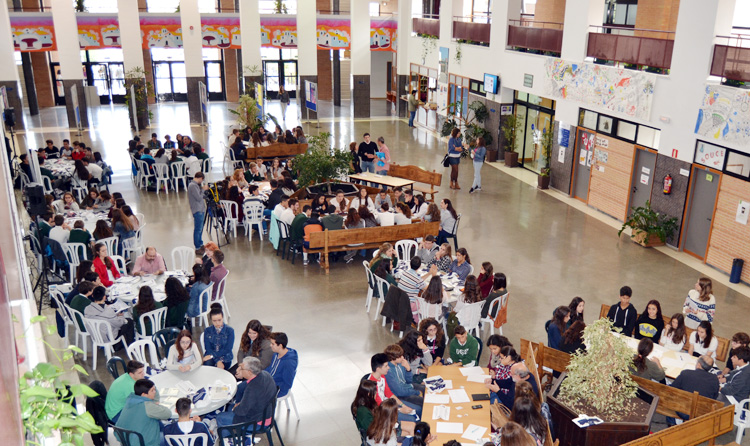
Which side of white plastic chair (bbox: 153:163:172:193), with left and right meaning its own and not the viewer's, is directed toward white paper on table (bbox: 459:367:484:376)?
back

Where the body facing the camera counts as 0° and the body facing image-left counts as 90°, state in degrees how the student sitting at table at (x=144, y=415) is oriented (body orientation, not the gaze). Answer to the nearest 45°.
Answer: approximately 225°

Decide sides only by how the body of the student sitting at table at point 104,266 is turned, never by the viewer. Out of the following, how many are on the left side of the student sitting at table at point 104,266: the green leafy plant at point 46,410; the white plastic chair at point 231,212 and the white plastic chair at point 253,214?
2

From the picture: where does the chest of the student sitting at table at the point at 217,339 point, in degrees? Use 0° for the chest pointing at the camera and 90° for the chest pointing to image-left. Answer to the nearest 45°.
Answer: approximately 0°

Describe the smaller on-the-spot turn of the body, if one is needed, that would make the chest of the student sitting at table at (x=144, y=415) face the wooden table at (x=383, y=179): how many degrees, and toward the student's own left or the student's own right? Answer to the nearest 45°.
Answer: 0° — they already face it

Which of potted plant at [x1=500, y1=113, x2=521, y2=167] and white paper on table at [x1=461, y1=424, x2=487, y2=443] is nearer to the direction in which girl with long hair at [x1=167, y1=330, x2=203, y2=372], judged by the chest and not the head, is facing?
the white paper on table

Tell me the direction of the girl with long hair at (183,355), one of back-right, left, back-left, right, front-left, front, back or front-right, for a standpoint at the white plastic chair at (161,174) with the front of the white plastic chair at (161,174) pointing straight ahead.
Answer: back

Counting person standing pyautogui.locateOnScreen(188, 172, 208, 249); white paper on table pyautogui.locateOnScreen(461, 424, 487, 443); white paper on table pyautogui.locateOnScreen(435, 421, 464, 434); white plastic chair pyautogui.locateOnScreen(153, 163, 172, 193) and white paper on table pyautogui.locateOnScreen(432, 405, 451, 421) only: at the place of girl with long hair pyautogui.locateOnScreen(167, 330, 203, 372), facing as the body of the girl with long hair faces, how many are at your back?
2

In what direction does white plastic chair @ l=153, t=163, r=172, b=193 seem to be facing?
away from the camera

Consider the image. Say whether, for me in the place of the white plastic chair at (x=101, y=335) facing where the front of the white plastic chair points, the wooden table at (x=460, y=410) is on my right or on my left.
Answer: on my right

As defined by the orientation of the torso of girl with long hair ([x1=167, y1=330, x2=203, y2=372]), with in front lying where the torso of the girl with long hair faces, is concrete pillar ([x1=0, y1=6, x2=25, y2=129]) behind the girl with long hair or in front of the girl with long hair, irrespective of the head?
behind
